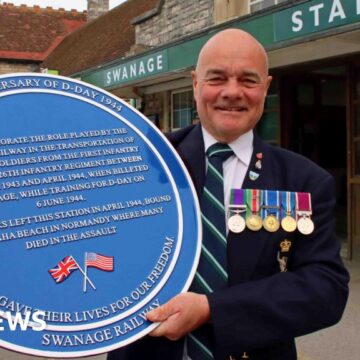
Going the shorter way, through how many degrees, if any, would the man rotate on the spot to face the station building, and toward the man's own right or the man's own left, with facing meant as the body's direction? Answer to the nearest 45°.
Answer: approximately 135° to the man's own right

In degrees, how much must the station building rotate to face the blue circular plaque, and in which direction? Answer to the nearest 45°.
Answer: approximately 45° to its left

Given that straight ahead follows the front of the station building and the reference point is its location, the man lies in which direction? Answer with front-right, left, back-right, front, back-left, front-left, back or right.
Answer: front-left

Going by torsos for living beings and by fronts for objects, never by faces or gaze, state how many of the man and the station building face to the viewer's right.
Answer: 0

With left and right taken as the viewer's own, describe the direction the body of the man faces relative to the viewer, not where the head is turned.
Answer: facing the viewer and to the left of the viewer
